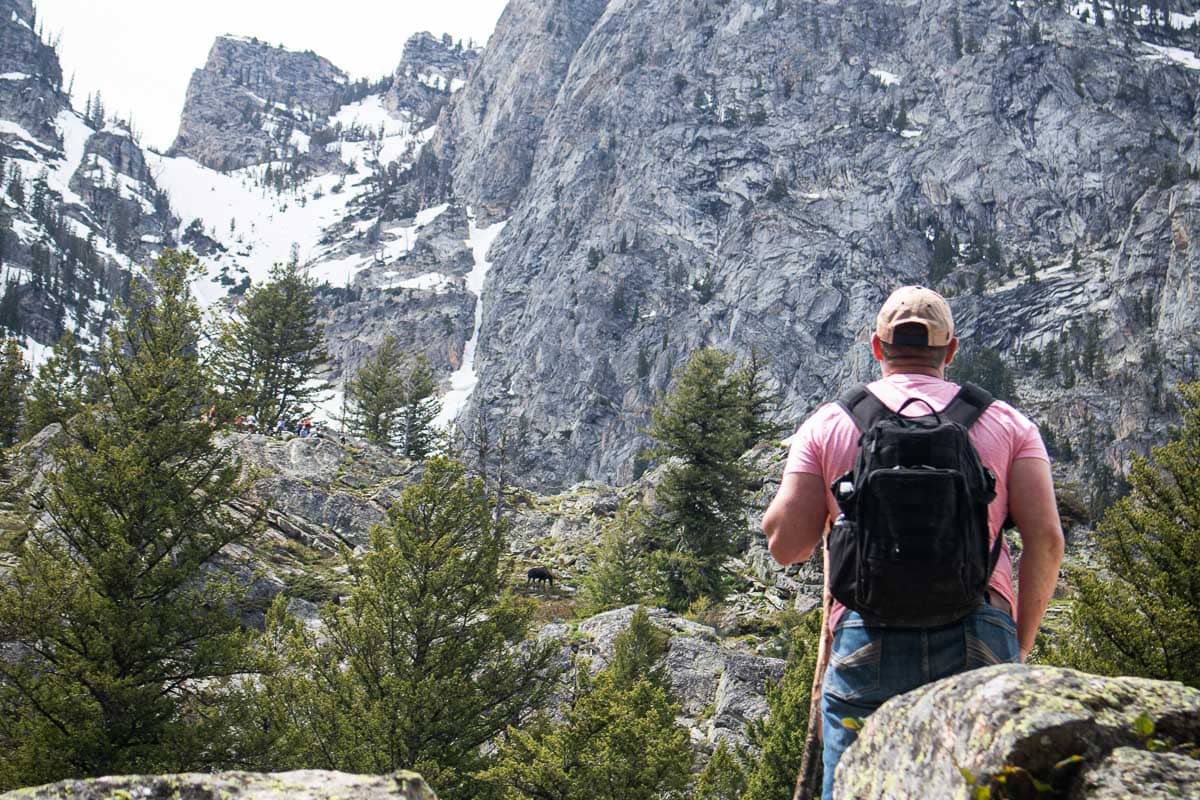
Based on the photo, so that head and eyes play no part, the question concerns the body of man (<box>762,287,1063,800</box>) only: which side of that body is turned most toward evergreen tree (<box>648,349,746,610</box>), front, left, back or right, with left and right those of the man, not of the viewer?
front

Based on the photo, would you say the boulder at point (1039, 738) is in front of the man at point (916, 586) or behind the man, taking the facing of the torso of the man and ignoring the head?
behind

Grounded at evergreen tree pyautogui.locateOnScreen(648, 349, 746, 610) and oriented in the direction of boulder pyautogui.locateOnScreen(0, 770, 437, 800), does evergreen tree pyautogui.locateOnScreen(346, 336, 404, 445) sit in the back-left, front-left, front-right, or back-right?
back-right

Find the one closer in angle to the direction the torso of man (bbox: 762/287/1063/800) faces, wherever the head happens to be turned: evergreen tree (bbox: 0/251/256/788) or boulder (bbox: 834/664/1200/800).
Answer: the evergreen tree

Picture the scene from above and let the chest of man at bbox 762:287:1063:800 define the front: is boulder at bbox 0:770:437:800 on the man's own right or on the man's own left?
on the man's own left

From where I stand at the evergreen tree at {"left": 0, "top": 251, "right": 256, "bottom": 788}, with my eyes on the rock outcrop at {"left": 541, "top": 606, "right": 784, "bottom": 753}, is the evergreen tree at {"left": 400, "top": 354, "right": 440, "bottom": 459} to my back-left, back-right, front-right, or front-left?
front-left

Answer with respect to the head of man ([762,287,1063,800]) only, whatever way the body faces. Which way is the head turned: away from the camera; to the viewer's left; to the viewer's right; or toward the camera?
away from the camera

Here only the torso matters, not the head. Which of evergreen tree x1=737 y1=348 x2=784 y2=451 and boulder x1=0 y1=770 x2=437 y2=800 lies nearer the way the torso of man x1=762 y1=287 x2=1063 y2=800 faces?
the evergreen tree

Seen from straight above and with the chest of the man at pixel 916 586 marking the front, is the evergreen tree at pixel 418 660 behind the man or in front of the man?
in front

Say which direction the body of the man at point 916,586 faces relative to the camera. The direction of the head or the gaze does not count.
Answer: away from the camera

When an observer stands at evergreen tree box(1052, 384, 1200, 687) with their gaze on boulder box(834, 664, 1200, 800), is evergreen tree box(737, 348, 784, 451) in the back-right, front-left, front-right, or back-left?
back-right

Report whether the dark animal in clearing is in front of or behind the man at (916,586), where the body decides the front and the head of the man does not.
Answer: in front
